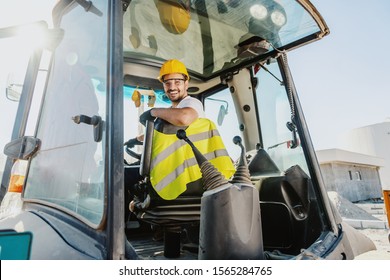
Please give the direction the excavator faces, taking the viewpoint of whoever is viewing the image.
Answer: facing away from the viewer and to the left of the viewer

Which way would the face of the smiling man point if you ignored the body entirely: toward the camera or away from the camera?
toward the camera

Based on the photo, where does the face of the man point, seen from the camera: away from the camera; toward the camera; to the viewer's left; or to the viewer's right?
toward the camera

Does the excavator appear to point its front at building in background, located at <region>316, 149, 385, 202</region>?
no
